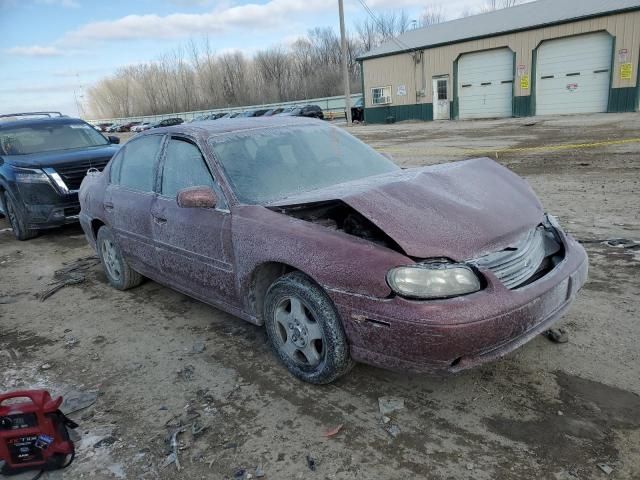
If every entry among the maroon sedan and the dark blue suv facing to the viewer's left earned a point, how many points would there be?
0

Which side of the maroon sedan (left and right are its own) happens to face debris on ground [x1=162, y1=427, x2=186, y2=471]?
right

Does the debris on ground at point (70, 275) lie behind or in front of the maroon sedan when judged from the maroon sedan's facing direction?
behind

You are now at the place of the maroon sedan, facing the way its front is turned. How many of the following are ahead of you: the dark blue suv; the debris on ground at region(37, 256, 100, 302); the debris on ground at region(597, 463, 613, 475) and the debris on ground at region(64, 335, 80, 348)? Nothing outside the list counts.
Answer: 1

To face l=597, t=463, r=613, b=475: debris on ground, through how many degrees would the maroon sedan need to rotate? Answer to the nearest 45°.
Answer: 0° — it already faces it

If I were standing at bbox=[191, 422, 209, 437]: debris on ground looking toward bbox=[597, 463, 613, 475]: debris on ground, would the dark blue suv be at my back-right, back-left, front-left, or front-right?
back-left

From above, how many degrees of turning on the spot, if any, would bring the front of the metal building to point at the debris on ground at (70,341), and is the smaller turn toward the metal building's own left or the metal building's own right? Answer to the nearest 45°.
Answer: approximately 45° to the metal building's own left

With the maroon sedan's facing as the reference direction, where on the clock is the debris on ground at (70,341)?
The debris on ground is roughly at 5 o'clock from the maroon sedan.

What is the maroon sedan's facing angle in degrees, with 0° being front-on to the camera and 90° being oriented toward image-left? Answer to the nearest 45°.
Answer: approximately 315°

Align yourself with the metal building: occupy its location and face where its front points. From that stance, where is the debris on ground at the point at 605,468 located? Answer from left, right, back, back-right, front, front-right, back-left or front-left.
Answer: front-left

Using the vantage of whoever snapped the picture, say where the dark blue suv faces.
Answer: facing the viewer and to the right of the viewer

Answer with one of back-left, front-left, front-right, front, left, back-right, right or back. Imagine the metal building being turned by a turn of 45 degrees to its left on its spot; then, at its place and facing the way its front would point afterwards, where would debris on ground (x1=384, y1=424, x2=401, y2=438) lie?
front

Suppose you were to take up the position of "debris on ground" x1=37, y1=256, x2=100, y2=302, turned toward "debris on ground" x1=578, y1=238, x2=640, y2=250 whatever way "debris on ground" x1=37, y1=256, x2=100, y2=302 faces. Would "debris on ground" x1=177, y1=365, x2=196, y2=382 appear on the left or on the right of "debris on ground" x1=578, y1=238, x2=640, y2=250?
right

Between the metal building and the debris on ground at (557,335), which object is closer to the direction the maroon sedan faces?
the debris on ground

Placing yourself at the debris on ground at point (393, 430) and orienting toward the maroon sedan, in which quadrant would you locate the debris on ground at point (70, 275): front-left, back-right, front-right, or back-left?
front-left

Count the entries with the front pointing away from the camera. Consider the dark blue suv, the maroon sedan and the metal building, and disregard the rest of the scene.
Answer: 0

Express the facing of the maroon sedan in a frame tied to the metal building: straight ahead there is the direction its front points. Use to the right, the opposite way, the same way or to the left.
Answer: to the left
